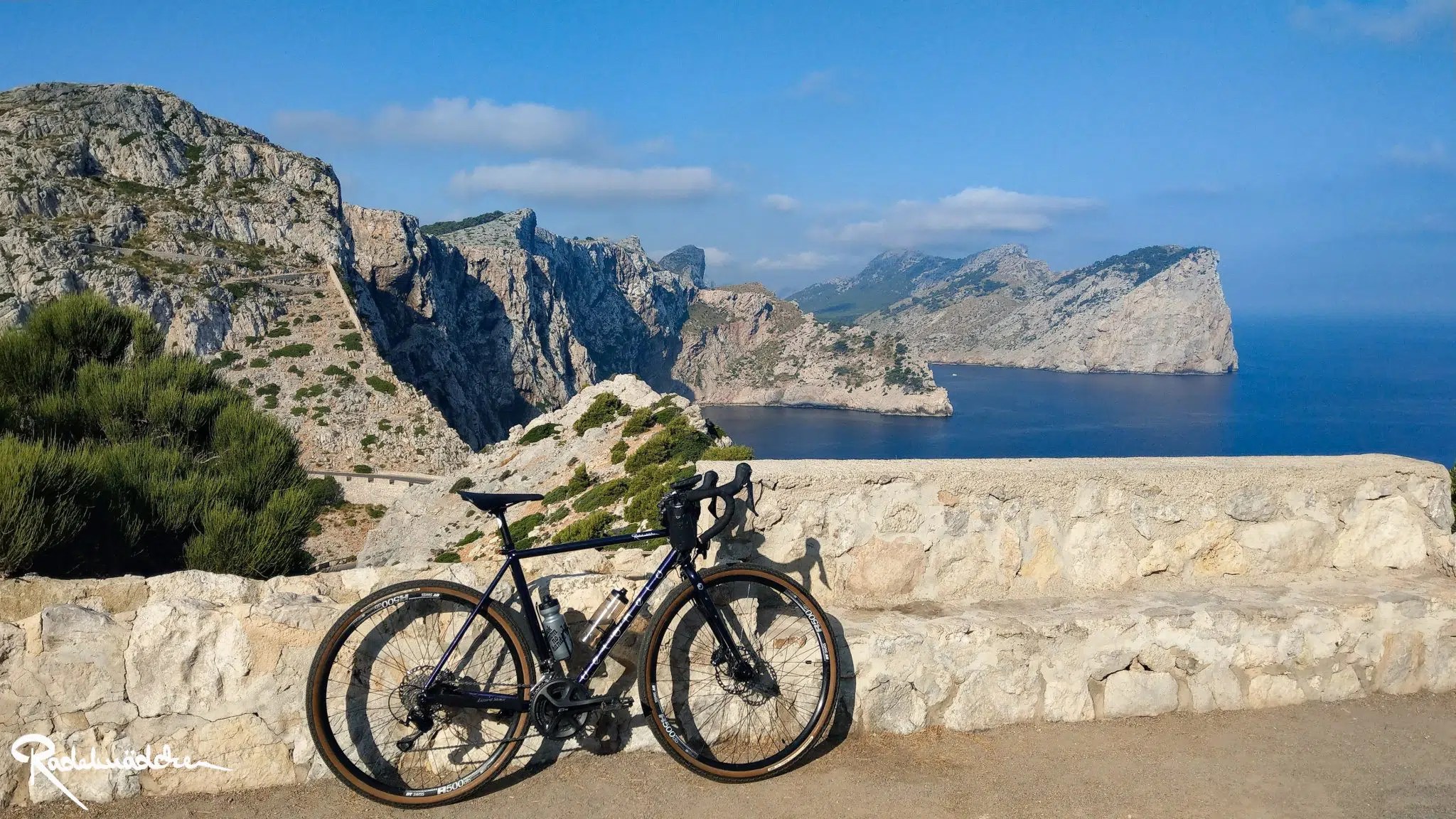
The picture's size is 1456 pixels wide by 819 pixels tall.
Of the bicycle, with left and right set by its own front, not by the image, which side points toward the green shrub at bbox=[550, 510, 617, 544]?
left

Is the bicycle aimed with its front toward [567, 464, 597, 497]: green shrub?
no

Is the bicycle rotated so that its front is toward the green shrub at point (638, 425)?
no

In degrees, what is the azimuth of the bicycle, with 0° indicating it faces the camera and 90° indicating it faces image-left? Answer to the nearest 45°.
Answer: approximately 270°

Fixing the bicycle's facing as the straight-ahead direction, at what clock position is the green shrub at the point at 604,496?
The green shrub is roughly at 9 o'clock from the bicycle.

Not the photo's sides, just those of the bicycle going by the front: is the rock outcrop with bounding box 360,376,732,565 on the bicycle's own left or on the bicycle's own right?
on the bicycle's own left

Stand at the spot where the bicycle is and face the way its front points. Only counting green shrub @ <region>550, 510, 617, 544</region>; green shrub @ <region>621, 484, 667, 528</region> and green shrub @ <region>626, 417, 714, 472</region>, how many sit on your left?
3

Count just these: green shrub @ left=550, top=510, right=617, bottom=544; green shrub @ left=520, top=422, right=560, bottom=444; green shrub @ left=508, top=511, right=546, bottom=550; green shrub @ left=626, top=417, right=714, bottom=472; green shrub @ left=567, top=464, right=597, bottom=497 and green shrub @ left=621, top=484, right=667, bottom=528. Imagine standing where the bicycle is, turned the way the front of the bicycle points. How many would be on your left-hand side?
6

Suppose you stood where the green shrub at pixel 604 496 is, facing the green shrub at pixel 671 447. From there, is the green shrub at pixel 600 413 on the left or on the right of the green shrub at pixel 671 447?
left

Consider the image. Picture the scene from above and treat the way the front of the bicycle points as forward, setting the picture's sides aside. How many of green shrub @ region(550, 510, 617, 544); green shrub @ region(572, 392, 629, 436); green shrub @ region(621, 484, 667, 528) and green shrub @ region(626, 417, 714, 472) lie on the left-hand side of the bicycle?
4

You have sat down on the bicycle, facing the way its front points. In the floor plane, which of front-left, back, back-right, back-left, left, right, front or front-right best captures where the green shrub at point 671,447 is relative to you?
left

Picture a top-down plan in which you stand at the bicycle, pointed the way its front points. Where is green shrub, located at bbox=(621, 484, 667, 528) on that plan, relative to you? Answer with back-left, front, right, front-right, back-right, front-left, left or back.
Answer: left

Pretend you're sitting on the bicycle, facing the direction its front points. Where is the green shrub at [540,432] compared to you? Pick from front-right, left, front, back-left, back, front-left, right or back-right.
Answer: left

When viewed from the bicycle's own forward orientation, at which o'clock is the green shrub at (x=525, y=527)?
The green shrub is roughly at 9 o'clock from the bicycle.

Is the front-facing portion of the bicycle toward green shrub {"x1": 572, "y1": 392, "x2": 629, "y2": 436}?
no
